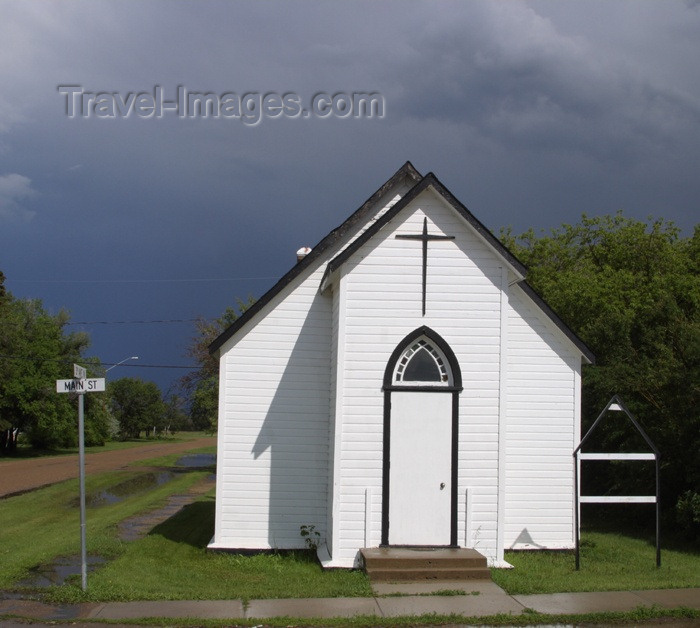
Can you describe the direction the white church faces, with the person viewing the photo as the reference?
facing the viewer

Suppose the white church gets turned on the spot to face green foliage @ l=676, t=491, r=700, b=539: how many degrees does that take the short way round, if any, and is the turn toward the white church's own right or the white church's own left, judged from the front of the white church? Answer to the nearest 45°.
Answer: approximately 135° to the white church's own left

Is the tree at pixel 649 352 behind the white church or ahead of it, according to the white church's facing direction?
behind

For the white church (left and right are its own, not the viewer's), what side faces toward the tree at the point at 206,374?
back
